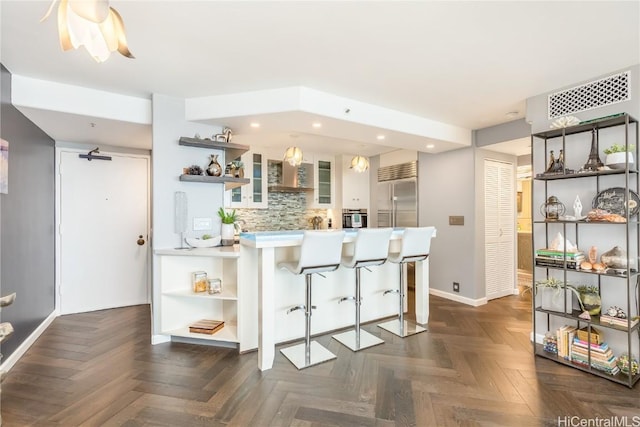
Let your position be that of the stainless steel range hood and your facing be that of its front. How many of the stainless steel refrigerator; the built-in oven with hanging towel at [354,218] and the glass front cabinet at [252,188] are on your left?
2

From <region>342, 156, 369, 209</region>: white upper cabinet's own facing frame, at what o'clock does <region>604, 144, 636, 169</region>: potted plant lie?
The potted plant is roughly at 11 o'clock from the white upper cabinet.

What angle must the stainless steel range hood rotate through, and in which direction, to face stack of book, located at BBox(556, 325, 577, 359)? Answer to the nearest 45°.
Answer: approximately 45° to its left

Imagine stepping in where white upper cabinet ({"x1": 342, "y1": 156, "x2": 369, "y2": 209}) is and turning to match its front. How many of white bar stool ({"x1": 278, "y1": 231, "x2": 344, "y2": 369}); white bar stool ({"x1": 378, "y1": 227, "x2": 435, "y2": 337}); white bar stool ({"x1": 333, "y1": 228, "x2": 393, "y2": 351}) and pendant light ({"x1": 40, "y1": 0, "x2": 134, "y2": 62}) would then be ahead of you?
4

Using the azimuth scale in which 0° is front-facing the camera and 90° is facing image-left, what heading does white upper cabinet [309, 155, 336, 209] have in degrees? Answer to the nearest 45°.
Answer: approximately 0°

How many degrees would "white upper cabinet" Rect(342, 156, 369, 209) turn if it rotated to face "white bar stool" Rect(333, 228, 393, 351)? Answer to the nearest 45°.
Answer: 0° — it already faces it

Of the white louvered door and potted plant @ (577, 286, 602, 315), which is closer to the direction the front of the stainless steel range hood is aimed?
the potted plant
